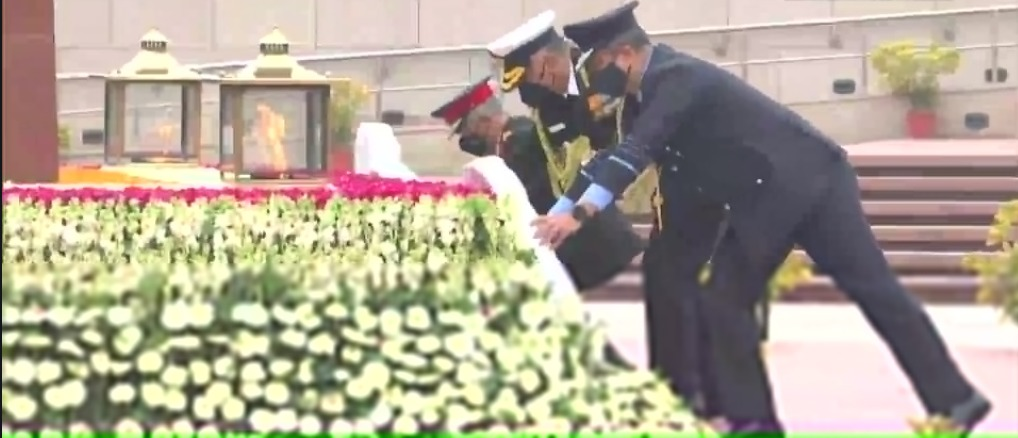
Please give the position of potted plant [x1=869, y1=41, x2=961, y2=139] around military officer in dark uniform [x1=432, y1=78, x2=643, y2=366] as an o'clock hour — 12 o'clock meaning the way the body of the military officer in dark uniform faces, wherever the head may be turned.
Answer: The potted plant is roughly at 4 o'clock from the military officer in dark uniform.

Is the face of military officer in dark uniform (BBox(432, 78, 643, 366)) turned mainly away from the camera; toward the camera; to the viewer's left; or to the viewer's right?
to the viewer's left

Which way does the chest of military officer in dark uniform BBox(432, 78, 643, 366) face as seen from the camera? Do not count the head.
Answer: to the viewer's left

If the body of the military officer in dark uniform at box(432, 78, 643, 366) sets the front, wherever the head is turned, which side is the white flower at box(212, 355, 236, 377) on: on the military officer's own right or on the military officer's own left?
on the military officer's own left

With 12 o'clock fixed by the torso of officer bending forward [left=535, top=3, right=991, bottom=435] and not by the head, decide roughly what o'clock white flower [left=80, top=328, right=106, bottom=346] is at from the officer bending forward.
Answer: The white flower is roughly at 11 o'clock from the officer bending forward.

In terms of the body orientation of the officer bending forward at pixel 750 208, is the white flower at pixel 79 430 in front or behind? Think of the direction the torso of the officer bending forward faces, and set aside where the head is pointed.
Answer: in front

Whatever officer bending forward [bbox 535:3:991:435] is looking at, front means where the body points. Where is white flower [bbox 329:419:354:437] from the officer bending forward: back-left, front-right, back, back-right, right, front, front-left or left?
front-left

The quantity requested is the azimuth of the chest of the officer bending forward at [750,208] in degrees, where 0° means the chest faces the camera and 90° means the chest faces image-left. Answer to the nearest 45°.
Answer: approximately 90°

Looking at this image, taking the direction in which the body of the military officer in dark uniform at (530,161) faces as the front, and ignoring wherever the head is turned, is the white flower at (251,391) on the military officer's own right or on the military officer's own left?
on the military officer's own left

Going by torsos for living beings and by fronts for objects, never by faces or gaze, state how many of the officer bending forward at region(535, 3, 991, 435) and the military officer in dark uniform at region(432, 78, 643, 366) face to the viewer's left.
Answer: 2

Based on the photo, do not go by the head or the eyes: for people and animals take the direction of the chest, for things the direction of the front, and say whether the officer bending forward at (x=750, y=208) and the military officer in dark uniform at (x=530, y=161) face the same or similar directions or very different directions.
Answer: same or similar directions

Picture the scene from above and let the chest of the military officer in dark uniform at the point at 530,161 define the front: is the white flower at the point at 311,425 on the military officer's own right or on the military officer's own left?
on the military officer's own left

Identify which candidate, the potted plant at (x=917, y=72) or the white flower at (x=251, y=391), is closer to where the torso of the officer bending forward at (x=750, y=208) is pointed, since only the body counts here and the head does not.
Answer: the white flower
